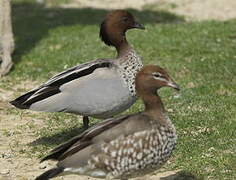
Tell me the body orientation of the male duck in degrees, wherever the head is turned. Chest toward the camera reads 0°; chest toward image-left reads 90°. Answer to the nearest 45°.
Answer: approximately 270°
